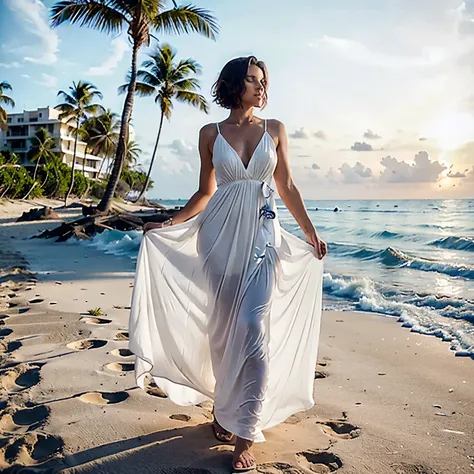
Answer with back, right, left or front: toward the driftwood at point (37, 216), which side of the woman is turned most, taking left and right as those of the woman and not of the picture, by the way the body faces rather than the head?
back

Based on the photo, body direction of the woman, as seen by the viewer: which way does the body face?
toward the camera

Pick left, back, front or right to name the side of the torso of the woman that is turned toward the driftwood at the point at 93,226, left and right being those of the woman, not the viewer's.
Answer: back

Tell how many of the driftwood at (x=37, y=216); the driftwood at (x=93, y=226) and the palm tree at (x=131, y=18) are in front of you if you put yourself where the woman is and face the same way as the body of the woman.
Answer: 0

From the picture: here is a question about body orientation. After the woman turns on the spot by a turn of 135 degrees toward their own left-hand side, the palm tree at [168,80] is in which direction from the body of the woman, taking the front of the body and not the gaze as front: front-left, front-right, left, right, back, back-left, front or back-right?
front-left

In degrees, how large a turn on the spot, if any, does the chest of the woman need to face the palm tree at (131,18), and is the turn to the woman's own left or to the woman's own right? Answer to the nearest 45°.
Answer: approximately 180°

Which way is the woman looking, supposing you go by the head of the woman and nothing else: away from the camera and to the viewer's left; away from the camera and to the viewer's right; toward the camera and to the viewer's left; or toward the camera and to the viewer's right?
toward the camera and to the viewer's right
